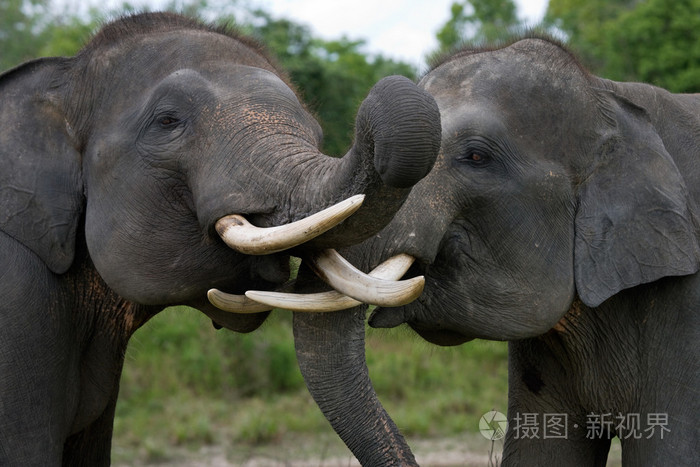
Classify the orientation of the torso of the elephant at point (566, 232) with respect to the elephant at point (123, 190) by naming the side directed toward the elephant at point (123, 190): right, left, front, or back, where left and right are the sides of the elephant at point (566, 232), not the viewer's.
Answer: front

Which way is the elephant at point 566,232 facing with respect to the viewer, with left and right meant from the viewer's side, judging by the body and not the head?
facing to the left of the viewer
